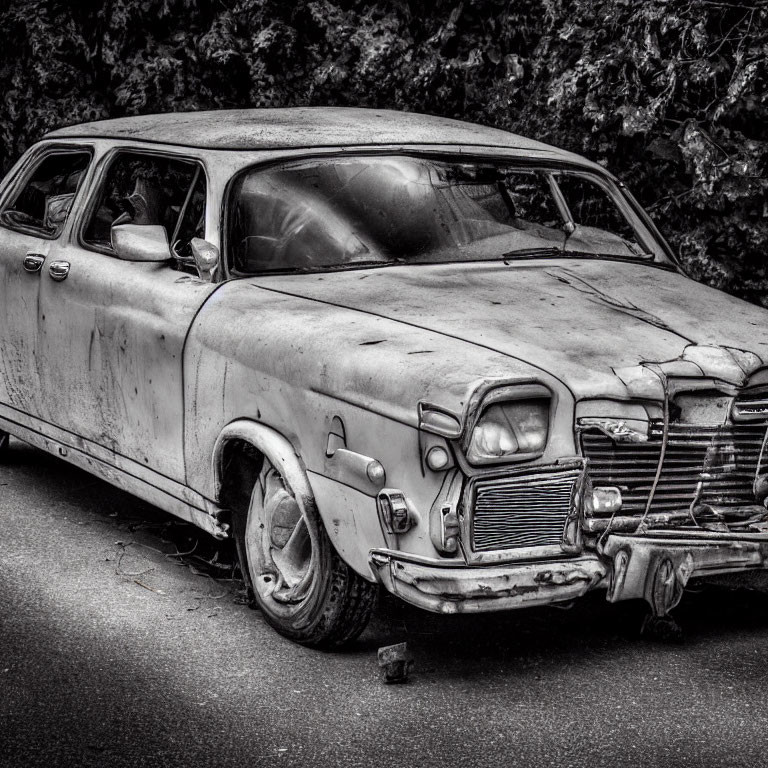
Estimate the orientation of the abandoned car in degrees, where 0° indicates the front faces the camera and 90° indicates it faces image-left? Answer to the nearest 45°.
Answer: approximately 315°
